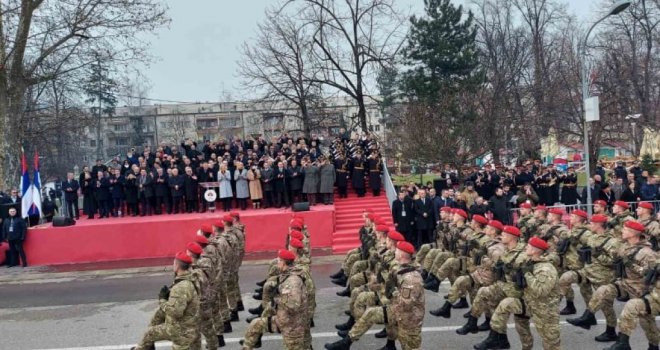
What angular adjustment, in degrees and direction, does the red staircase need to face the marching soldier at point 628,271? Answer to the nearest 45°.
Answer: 0° — it already faces them

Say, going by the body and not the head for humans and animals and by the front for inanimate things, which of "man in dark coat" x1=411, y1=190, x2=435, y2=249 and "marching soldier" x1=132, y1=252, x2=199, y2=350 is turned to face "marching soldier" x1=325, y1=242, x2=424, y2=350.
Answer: the man in dark coat

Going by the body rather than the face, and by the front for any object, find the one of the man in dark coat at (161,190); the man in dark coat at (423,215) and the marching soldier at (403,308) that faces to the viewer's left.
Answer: the marching soldier

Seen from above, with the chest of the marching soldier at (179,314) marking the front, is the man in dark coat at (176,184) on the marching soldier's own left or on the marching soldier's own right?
on the marching soldier's own right

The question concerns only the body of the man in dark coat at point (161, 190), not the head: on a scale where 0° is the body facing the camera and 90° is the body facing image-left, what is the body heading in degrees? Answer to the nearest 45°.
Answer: approximately 0°

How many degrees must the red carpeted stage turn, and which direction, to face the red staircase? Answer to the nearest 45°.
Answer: approximately 90° to its left

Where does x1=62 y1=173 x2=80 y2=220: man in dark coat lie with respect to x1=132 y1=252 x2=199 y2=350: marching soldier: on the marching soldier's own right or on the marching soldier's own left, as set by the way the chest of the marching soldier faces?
on the marching soldier's own right

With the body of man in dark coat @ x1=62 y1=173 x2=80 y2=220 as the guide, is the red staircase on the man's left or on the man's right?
on the man's left

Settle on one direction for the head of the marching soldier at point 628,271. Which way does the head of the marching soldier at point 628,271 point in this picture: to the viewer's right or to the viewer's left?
to the viewer's left

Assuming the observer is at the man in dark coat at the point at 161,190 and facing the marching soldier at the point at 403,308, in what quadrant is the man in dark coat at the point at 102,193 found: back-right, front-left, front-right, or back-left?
back-right

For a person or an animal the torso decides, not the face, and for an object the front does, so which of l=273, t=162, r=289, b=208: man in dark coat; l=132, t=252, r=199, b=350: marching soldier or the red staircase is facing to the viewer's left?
the marching soldier

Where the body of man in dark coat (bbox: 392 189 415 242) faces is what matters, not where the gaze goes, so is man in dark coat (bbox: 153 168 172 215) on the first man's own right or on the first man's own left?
on the first man's own right
